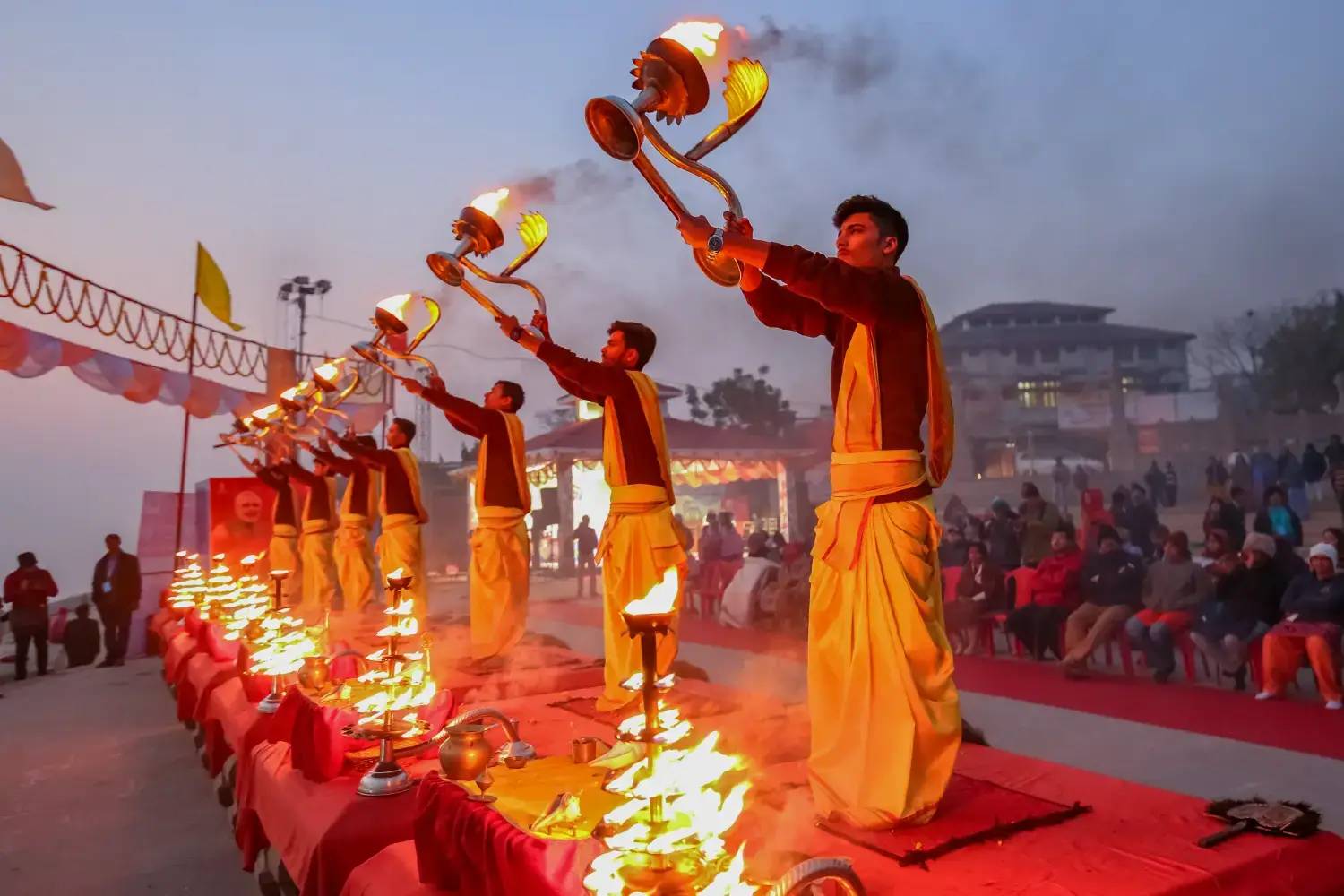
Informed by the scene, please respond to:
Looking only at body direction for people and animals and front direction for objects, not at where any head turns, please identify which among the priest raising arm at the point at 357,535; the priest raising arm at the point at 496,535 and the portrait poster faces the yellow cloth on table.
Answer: the portrait poster

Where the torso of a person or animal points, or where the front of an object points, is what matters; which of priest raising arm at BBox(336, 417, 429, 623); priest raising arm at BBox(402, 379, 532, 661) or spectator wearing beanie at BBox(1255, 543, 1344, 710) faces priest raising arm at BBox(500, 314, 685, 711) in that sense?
the spectator wearing beanie

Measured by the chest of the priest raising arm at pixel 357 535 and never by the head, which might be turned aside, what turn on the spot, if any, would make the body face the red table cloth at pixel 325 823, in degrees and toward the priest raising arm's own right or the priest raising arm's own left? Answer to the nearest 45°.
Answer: approximately 90° to the priest raising arm's own left

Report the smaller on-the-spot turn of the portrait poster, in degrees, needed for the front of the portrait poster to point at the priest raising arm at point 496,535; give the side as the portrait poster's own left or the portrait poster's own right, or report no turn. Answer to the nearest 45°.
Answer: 0° — it already faces them

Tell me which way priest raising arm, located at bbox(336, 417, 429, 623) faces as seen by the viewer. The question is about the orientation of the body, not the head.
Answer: to the viewer's left

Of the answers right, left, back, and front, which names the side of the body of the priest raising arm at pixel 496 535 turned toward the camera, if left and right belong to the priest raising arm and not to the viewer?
left

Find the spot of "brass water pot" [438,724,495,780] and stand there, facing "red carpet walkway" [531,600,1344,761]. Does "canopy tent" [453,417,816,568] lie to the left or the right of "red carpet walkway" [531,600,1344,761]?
left

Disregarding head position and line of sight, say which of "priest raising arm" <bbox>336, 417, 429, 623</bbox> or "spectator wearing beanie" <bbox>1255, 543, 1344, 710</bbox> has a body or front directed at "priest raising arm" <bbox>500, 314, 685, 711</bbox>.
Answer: the spectator wearing beanie

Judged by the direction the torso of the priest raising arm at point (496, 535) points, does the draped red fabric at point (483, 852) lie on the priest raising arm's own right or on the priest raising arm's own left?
on the priest raising arm's own left

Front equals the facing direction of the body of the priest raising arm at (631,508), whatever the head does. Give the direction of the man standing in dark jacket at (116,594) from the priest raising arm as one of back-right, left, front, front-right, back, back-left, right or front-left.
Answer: front-right

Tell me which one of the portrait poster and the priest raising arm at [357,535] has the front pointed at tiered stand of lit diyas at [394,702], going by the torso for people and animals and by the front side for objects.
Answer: the portrait poster

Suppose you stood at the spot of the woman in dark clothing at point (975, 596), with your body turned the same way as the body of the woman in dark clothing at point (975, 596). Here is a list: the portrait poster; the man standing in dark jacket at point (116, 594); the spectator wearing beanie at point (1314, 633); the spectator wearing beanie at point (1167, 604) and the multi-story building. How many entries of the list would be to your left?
2

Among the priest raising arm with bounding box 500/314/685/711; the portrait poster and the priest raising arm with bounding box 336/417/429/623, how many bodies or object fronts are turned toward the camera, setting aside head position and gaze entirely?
1

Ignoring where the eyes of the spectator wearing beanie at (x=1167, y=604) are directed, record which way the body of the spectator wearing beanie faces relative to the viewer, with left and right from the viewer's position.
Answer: facing the viewer and to the left of the viewer

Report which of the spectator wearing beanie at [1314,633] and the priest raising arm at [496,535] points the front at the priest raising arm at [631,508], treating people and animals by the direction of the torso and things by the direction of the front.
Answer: the spectator wearing beanie

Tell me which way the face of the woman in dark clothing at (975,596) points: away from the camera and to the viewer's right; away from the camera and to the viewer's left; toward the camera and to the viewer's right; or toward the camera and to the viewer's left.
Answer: toward the camera and to the viewer's left
